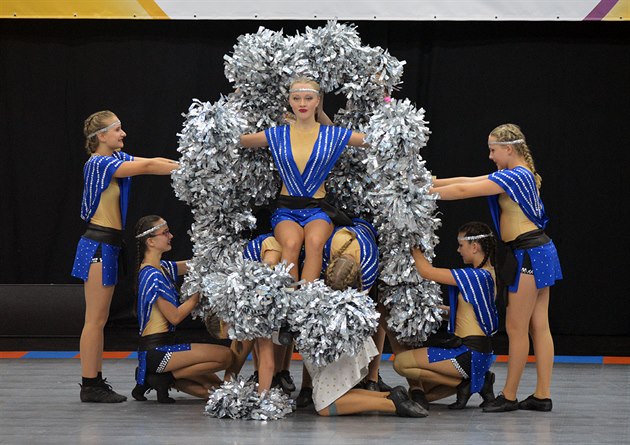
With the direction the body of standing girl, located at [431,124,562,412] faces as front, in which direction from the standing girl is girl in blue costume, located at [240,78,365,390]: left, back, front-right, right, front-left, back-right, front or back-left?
front

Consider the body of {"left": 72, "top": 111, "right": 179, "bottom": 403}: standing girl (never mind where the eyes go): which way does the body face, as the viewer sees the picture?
to the viewer's right

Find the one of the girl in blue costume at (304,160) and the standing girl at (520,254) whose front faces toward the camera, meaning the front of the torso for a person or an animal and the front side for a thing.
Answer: the girl in blue costume

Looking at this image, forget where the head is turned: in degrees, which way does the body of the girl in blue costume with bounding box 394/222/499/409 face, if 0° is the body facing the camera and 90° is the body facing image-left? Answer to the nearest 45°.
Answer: approximately 90°

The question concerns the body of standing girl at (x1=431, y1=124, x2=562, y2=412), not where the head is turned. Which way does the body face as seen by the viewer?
to the viewer's left

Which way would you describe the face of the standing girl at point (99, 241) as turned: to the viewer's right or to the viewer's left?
to the viewer's right

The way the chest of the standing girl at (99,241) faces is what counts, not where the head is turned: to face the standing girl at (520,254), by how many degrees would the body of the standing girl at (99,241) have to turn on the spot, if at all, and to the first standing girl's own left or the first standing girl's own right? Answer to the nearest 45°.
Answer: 0° — they already face them

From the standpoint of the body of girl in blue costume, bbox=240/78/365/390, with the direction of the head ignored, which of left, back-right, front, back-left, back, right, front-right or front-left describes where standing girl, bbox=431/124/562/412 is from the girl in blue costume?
left

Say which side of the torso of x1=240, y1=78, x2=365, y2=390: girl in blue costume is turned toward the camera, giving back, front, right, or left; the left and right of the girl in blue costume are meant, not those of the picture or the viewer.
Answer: front

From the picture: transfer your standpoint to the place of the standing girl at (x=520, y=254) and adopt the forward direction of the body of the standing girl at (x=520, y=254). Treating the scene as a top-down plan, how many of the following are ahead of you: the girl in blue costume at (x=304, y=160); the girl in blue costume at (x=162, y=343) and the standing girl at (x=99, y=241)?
3

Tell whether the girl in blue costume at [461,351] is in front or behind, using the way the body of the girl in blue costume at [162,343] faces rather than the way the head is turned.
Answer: in front

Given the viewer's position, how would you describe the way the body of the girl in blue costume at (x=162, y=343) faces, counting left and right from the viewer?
facing to the right of the viewer

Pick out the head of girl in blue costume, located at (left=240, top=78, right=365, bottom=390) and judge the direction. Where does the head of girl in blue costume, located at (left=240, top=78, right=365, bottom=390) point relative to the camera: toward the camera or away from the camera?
toward the camera

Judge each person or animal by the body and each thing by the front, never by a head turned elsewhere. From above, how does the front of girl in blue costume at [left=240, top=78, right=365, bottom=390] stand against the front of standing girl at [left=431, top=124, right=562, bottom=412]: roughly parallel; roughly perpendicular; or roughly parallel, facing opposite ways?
roughly perpendicular

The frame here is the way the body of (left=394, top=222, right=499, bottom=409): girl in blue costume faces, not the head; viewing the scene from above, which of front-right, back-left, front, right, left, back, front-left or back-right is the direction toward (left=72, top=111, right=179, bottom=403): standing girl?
front

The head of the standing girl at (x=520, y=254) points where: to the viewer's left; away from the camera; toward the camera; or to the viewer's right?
to the viewer's left

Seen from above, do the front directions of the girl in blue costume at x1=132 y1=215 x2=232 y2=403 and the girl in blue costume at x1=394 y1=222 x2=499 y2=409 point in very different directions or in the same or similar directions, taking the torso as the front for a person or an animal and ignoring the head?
very different directions

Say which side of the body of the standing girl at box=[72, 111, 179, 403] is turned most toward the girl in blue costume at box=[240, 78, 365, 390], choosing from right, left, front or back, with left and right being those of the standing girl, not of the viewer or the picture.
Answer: front
